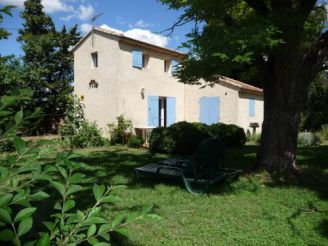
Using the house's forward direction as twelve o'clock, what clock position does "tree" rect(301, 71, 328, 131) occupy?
The tree is roughly at 10 o'clock from the house.

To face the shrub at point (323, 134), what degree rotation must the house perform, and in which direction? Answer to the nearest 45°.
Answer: approximately 45° to its left

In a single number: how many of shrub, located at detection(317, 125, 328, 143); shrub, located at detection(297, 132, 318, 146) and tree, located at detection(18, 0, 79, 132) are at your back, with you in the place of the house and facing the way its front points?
1

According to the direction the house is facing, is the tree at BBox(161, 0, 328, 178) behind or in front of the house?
in front

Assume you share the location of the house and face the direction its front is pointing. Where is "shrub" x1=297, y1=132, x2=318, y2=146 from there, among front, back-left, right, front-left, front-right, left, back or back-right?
front-left

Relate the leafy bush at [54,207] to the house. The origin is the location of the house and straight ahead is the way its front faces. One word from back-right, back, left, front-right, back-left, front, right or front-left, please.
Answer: front-right
